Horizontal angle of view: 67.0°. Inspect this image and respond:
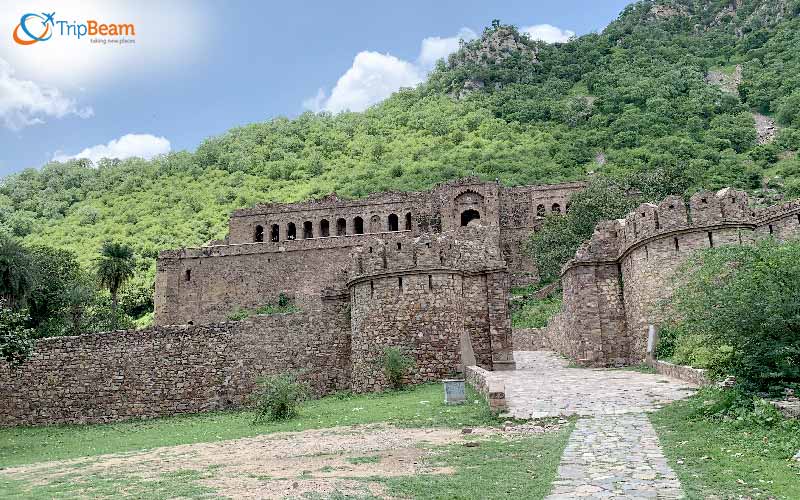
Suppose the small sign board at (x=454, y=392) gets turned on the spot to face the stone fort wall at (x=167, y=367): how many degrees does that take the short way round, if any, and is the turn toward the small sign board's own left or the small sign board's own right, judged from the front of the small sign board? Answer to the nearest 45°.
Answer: approximately 135° to the small sign board's own right

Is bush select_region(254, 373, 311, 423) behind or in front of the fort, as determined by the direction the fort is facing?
in front

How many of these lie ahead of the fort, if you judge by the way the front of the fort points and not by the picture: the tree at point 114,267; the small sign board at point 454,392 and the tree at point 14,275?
1

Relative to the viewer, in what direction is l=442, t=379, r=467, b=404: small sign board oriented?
toward the camera

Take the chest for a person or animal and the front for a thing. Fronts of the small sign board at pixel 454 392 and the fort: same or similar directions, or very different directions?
same or similar directions

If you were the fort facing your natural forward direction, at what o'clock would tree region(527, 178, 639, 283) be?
The tree is roughly at 7 o'clock from the fort.

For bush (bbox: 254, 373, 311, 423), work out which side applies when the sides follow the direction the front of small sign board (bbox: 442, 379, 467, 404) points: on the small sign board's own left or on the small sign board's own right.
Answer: on the small sign board's own right

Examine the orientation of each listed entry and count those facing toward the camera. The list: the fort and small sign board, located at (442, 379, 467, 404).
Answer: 2

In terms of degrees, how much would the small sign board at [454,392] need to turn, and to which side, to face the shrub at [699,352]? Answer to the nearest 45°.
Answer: approximately 90° to its left

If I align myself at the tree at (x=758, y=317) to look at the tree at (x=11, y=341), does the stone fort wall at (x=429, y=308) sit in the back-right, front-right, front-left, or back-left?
front-right

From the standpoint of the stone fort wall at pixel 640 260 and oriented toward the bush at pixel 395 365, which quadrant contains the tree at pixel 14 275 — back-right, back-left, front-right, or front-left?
front-right

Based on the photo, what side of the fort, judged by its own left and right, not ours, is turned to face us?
front

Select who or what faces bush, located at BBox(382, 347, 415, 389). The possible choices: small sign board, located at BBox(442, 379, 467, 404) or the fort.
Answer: the fort

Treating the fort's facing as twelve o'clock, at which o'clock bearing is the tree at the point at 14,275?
The tree is roughly at 4 o'clock from the fort.

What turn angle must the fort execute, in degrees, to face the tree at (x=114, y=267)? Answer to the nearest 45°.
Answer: approximately 135° to its right
